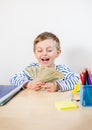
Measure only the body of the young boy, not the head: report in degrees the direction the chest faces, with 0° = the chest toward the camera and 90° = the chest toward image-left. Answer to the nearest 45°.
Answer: approximately 0°
